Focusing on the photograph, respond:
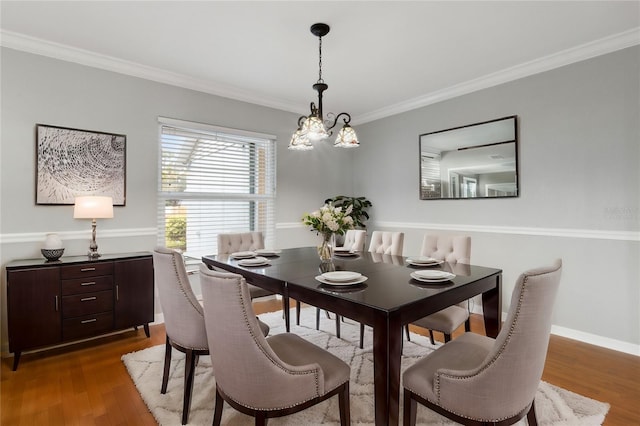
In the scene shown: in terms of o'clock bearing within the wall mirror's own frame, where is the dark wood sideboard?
The dark wood sideboard is roughly at 12 o'clock from the wall mirror.

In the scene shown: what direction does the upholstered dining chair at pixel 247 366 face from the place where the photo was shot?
facing away from the viewer and to the right of the viewer

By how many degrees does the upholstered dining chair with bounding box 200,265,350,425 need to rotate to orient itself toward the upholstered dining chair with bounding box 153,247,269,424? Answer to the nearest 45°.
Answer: approximately 90° to its left

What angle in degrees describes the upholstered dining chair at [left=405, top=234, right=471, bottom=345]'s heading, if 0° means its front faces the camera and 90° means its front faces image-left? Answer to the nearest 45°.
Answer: approximately 45°

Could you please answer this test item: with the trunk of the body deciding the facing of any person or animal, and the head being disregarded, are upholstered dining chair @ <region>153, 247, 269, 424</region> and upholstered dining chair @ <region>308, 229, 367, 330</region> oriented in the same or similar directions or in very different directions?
very different directions

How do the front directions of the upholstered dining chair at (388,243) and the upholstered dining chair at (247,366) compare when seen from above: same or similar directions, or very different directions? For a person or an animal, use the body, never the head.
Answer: very different directions

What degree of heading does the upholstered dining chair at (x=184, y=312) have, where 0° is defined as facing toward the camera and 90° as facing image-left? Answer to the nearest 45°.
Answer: approximately 225°

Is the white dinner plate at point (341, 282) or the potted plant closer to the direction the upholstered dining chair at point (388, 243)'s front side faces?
the white dinner plate

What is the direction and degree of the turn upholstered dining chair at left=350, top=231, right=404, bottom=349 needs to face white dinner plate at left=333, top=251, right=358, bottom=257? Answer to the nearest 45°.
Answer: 0° — it already faces it

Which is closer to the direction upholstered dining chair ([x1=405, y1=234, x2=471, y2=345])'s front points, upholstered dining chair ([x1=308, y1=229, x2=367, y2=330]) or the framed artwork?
the framed artwork
